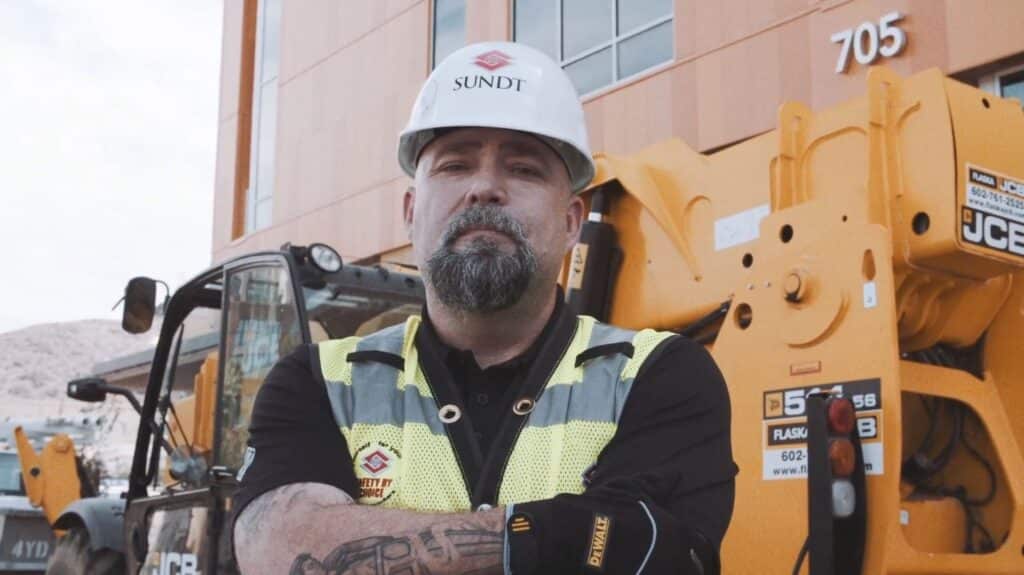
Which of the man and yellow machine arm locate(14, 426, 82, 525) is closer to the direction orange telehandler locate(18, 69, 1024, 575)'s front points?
the yellow machine arm

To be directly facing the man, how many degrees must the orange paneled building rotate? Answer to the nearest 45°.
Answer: approximately 45° to its left

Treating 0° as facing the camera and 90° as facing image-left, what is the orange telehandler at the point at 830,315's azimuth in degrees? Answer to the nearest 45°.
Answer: approximately 135°

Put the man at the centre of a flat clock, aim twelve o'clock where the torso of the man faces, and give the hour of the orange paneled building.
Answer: The orange paneled building is roughly at 6 o'clock from the man.

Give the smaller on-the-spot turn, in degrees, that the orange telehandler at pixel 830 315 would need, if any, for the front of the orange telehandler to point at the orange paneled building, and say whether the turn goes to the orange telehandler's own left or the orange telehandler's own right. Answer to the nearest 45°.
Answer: approximately 45° to the orange telehandler's own right

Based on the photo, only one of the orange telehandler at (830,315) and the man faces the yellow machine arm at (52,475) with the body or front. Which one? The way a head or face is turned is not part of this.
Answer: the orange telehandler

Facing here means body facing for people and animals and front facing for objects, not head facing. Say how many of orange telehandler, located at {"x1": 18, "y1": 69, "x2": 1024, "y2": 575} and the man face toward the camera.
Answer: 1

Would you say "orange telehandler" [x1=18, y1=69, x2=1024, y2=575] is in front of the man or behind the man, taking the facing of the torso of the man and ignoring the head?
behind

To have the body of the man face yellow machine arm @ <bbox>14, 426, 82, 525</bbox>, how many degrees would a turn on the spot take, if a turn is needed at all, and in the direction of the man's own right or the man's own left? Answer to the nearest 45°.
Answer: approximately 135° to the man's own right
